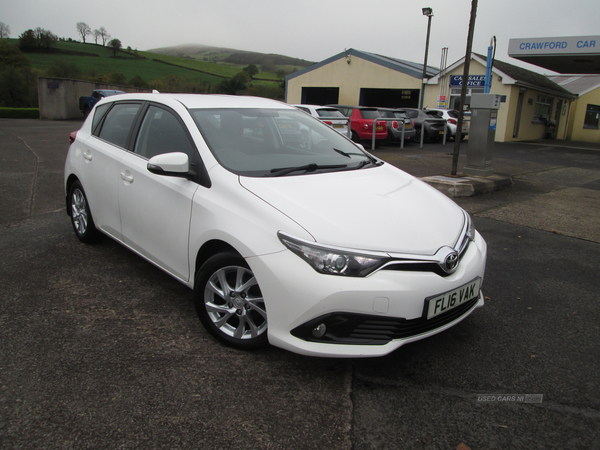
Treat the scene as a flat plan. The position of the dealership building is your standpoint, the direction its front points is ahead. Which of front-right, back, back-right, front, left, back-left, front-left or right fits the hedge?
right

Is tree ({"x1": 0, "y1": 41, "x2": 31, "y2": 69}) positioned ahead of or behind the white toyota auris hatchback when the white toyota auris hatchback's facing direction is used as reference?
behind

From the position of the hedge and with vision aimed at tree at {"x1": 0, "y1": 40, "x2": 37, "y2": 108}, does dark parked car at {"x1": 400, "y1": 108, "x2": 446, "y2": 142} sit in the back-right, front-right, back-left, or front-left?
back-right

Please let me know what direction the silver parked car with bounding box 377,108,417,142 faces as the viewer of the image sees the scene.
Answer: facing away from the viewer and to the left of the viewer

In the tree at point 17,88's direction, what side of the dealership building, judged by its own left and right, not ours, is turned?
right

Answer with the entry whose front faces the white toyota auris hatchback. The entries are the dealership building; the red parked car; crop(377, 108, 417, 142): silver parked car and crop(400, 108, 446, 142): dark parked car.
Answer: the dealership building

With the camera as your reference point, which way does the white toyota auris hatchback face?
facing the viewer and to the right of the viewer

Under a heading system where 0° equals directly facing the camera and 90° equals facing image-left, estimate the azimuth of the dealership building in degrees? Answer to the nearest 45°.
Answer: approximately 0°

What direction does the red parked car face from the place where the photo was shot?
facing away from the viewer and to the left of the viewer

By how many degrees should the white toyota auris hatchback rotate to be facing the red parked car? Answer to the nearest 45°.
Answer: approximately 135° to its left

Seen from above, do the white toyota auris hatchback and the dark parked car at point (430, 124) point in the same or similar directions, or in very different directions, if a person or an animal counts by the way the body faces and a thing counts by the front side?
very different directions

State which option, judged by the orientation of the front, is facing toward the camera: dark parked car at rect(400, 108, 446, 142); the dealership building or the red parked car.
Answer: the dealership building

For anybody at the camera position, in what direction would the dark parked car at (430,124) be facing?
facing away from the viewer and to the left of the viewer

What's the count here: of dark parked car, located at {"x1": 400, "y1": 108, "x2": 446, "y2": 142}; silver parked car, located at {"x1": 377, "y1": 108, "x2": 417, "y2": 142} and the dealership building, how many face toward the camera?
1
